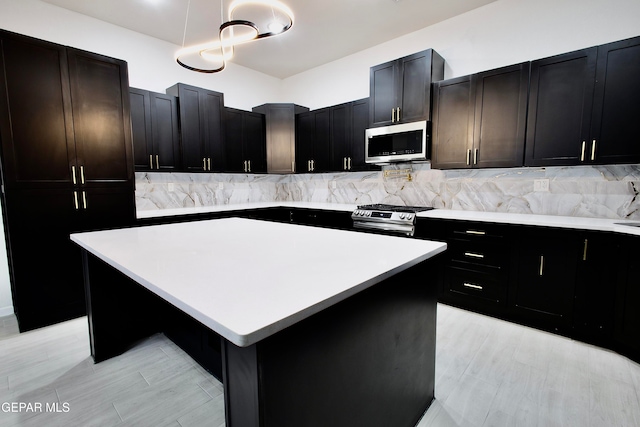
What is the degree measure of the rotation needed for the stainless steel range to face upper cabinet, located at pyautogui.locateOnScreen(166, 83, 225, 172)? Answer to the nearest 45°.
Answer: approximately 45° to its right

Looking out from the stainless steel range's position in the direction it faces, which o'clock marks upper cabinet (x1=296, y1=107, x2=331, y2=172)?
The upper cabinet is roughly at 3 o'clock from the stainless steel range.

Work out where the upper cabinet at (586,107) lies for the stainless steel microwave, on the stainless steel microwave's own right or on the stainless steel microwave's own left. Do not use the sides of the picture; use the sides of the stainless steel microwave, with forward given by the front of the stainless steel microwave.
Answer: on the stainless steel microwave's own left

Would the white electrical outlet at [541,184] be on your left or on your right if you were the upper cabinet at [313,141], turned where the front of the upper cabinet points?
on your left

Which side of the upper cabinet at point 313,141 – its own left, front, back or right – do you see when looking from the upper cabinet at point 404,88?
left

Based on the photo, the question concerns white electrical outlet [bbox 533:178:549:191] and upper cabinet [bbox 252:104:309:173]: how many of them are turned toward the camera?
2

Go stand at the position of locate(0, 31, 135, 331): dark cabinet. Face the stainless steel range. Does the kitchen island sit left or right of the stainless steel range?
right

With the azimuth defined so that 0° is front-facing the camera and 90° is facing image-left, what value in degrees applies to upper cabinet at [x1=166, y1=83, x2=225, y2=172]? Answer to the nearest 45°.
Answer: approximately 315°

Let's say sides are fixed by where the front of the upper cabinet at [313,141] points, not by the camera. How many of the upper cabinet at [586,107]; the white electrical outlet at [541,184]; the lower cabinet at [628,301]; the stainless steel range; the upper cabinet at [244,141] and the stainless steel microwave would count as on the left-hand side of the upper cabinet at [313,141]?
5

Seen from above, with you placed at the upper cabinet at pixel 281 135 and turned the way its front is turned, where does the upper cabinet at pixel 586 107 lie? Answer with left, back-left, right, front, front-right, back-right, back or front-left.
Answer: front-left
